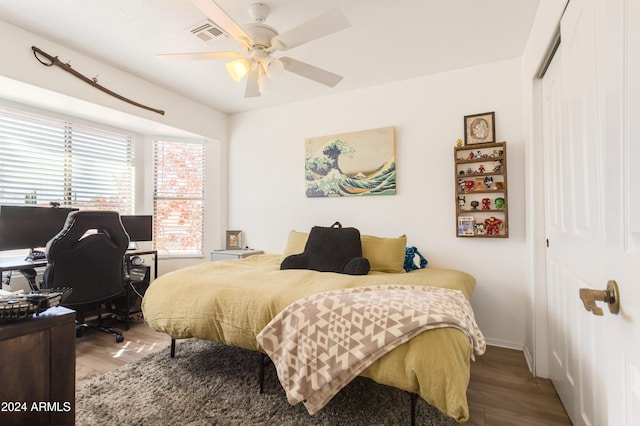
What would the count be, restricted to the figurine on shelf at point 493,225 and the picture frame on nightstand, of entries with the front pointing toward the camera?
2

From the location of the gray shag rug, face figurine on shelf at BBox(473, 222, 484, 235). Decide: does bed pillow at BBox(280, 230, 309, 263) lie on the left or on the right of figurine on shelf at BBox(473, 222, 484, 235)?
left

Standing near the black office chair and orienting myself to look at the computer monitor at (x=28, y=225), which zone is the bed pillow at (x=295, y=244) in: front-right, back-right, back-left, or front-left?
back-right

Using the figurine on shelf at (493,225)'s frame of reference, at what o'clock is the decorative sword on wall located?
The decorative sword on wall is roughly at 2 o'clock from the figurine on shelf.

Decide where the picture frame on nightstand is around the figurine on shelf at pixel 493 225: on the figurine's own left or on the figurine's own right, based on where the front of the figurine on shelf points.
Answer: on the figurine's own right

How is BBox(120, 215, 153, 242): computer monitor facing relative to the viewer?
toward the camera

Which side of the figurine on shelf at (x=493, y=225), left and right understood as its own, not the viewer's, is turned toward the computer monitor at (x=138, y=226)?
right

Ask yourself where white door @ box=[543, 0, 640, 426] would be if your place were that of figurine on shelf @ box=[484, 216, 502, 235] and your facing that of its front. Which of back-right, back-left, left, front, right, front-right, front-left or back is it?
front

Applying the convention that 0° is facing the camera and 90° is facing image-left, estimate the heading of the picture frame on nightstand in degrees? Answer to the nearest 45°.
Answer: approximately 0°

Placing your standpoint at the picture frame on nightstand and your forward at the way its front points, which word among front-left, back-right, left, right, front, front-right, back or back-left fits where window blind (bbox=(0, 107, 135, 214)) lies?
right

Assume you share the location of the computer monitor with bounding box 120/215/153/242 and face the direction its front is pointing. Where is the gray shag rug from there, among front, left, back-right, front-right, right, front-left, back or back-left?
front

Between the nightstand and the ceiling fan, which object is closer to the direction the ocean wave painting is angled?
the ceiling fan

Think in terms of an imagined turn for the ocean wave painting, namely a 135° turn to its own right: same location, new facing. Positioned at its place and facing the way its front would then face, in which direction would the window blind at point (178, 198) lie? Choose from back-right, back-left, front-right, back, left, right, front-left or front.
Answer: left

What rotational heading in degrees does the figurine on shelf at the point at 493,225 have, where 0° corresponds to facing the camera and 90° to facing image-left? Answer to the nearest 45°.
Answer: approximately 0°

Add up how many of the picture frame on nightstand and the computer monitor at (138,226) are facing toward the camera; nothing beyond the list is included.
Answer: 2

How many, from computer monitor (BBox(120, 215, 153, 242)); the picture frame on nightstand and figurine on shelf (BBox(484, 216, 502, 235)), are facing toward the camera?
3

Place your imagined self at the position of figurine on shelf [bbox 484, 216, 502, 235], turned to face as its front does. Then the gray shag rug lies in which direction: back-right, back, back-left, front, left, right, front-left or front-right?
front-right
